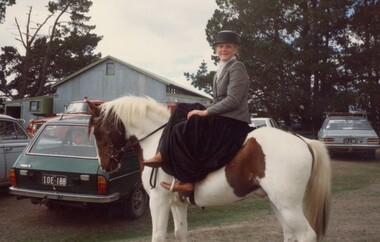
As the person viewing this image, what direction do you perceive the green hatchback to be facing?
facing away from the viewer and to the right of the viewer

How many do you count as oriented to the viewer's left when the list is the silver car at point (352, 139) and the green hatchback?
0

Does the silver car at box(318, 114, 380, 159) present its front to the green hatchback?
no

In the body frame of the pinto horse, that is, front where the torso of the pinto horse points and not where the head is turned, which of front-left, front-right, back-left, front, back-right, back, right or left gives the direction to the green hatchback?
front-right

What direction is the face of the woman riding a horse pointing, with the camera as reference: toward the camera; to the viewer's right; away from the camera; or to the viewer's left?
toward the camera

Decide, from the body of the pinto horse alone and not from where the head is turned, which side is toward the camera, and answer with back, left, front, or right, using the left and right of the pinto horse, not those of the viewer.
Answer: left

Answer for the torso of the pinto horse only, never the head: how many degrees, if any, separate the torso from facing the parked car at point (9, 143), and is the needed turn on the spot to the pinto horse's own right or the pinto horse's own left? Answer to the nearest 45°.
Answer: approximately 45° to the pinto horse's own right

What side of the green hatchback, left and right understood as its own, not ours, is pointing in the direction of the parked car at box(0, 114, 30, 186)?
left

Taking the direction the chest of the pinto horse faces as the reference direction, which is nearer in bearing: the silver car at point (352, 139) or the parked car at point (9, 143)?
the parked car

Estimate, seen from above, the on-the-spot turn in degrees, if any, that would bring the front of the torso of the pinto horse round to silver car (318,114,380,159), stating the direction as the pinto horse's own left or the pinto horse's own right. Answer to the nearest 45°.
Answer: approximately 135° to the pinto horse's own right
